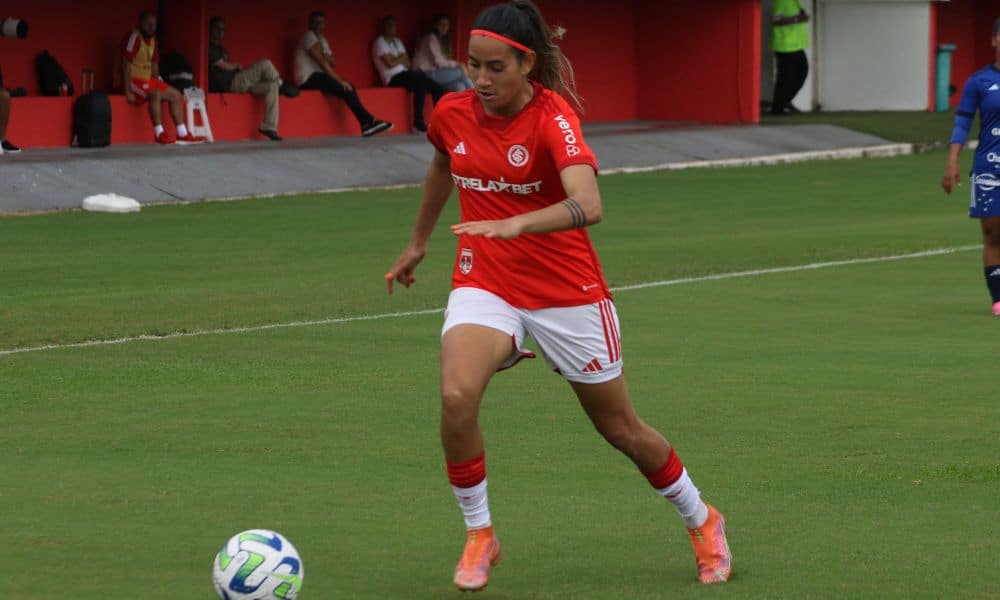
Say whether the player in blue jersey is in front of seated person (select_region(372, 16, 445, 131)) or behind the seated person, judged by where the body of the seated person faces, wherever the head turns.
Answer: in front

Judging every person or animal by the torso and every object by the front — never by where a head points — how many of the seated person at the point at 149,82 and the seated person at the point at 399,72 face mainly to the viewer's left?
0

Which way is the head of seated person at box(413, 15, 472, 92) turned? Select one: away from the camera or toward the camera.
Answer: toward the camera

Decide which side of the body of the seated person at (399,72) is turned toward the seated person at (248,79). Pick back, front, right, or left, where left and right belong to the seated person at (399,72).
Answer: right

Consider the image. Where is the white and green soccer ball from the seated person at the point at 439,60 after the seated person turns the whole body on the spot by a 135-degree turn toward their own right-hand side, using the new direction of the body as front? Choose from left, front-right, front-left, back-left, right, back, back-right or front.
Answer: left

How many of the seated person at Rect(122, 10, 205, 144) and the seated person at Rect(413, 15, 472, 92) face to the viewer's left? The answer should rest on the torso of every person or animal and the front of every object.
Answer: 0

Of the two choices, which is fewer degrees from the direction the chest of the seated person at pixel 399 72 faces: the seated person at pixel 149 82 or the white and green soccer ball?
the white and green soccer ball

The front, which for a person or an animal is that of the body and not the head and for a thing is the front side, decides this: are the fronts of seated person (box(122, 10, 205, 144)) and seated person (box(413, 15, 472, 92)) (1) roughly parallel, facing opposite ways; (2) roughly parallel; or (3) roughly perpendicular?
roughly parallel

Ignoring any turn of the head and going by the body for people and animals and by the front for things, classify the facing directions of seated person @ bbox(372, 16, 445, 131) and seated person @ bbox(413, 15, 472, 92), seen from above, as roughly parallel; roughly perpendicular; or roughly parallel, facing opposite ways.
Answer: roughly parallel

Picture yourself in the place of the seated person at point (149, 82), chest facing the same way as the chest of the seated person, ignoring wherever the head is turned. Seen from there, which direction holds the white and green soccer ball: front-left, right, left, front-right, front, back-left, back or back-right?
front-right

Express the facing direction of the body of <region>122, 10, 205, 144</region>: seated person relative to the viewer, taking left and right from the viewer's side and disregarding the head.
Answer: facing the viewer and to the right of the viewer

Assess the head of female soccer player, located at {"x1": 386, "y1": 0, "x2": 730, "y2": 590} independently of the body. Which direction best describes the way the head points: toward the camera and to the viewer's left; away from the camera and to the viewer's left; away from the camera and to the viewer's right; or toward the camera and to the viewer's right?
toward the camera and to the viewer's left

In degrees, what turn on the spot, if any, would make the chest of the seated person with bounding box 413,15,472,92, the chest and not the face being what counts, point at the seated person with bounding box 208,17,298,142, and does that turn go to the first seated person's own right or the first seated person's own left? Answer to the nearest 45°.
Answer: approximately 90° to the first seated person's own right
